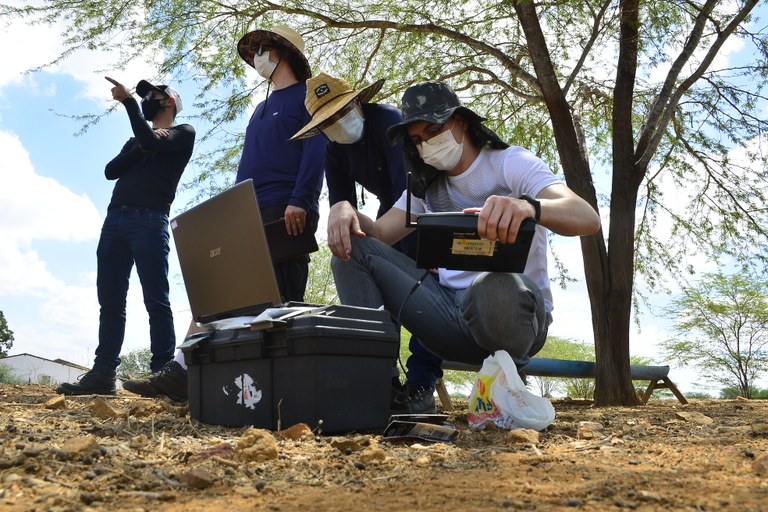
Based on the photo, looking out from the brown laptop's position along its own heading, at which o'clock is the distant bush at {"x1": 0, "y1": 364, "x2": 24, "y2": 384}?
The distant bush is roughly at 10 o'clock from the brown laptop.

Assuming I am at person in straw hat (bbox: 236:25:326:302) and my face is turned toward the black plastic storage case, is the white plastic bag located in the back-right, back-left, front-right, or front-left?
front-left

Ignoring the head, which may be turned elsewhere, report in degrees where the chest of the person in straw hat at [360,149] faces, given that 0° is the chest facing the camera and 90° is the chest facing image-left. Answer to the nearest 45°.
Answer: approximately 45°

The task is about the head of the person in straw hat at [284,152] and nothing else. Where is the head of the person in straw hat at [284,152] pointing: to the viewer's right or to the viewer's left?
to the viewer's left

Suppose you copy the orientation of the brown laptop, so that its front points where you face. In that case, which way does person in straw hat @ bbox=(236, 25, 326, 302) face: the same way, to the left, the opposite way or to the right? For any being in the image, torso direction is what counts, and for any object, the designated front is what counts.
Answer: the opposite way

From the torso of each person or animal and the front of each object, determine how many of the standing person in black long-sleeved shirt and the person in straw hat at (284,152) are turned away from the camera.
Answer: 0

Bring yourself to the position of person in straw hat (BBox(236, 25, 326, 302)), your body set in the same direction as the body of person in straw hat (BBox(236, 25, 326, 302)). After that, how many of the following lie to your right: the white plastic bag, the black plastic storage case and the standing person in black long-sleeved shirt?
1

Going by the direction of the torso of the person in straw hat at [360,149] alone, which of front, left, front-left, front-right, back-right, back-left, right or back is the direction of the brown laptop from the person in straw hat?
front

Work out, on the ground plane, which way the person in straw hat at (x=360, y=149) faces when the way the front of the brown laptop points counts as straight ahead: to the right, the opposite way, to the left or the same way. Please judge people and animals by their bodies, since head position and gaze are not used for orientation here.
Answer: the opposite way

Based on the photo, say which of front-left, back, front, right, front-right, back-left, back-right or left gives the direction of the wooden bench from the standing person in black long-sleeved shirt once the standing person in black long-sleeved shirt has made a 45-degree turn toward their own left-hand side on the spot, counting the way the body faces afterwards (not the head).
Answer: left

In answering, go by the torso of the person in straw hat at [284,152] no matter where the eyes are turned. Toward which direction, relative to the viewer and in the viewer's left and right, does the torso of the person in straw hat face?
facing the viewer and to the left of the viewer

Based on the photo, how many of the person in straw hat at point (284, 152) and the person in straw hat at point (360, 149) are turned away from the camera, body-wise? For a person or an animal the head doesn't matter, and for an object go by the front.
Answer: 0

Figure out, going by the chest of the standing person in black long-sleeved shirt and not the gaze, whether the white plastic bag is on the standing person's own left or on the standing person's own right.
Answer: on the standing person's own left

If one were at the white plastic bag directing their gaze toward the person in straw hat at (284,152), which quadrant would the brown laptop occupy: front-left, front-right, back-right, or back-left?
front-left

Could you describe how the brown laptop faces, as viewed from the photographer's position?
facing away from the viewer and to the right of the viewer

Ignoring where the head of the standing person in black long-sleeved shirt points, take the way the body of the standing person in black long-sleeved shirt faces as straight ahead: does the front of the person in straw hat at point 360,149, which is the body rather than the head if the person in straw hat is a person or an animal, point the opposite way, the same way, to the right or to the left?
the same way
